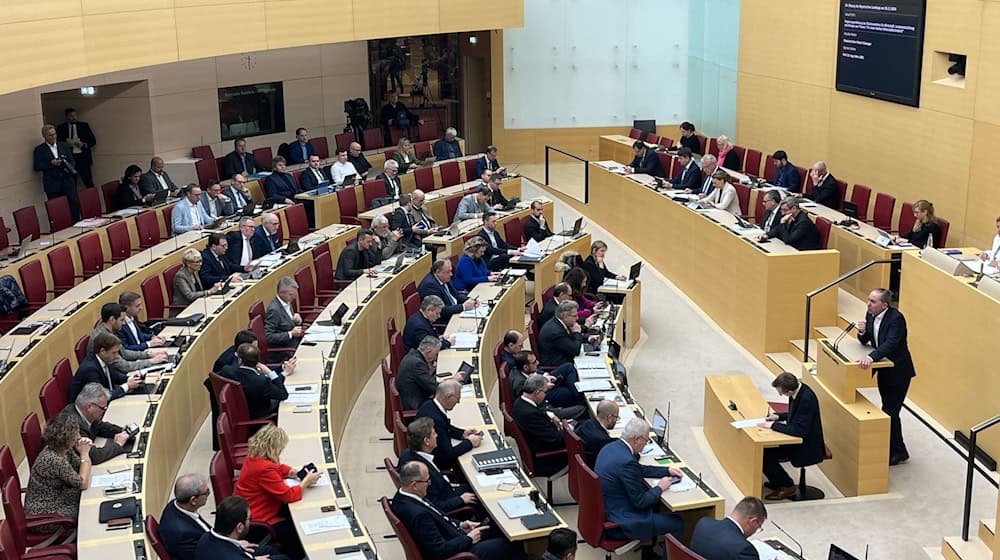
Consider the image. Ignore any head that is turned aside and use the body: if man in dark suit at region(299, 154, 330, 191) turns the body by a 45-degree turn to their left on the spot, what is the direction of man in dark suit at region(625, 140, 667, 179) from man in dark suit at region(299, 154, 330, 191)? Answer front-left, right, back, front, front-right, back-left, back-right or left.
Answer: front

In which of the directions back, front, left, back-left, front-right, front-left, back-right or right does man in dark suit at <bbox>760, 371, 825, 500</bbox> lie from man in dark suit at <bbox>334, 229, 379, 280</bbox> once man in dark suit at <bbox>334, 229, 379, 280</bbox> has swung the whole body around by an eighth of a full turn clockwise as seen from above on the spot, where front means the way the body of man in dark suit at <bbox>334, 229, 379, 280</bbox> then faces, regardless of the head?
front-left

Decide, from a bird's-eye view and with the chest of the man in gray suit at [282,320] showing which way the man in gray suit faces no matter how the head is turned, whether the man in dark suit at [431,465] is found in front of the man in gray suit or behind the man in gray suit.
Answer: in front

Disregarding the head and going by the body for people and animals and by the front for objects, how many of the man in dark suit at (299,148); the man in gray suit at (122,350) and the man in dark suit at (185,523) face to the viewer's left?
0

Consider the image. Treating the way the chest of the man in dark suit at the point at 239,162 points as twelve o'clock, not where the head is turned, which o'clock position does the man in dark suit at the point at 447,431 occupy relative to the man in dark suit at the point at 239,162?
the man in dark suit at the point at 447,431 is roughly at 1 o'clock from the man in dark suit at the point at 239,162.

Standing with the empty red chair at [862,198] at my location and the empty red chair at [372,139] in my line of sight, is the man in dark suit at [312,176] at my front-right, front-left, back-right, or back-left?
front-left

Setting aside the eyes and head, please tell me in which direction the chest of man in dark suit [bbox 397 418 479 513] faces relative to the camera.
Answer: to the viewer's right

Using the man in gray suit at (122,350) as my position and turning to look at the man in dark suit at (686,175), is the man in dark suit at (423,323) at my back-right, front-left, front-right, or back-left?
front-right

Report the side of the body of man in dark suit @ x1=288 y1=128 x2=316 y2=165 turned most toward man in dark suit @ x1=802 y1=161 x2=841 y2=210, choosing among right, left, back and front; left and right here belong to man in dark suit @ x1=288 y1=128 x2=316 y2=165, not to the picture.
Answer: front

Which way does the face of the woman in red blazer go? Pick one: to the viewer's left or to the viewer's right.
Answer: to the viewer's right

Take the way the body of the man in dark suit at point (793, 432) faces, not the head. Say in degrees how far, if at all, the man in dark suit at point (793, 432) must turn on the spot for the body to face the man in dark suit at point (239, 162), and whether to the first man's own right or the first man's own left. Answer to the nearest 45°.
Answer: approximately 45° to the first man's own right

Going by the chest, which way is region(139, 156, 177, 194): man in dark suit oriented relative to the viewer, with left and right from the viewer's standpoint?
facing the viewer and to the right of the viewer

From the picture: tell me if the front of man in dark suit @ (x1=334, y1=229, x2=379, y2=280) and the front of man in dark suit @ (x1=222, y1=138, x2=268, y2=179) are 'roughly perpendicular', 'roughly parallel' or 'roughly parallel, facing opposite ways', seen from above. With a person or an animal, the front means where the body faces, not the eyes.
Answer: roughly parallel

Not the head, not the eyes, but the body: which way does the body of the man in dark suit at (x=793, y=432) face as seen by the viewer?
to the viewer's left

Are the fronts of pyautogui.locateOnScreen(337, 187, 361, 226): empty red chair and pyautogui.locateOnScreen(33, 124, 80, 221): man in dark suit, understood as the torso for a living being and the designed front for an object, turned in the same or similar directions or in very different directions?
same or similar directions
